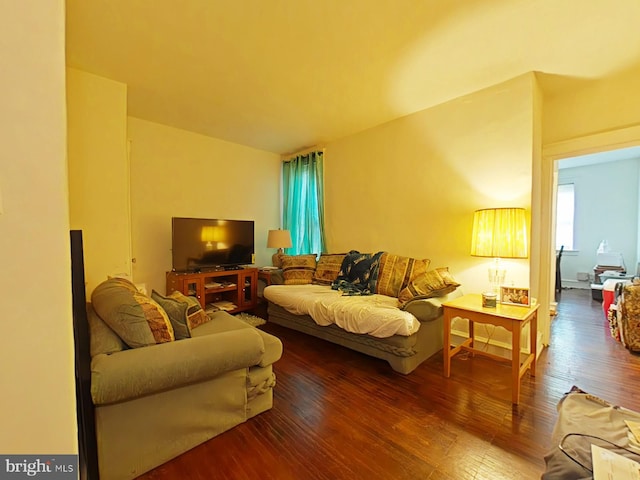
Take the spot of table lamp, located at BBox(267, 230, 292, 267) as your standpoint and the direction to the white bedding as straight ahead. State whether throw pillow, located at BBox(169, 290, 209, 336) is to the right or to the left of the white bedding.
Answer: right

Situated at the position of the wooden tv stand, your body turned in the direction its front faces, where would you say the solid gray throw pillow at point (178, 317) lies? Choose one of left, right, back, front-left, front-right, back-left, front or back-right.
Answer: front-right

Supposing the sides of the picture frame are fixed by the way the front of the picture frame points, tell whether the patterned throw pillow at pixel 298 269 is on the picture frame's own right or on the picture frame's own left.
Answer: on the picture frame's own right

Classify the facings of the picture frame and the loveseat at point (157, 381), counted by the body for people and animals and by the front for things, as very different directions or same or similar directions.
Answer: very different directions

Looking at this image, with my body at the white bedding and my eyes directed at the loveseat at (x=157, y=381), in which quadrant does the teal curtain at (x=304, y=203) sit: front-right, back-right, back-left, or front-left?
back-right

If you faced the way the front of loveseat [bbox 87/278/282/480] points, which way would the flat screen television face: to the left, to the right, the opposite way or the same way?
to the right

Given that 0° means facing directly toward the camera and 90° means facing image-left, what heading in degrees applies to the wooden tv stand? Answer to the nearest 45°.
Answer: approximately 315°

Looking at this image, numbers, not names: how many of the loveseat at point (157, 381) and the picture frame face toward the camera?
1

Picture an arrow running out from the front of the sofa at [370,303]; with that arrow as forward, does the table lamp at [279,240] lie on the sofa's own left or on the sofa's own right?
on the sofa's own right

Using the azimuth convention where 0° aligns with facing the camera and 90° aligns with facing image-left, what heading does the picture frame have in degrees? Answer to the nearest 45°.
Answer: approximately 0°

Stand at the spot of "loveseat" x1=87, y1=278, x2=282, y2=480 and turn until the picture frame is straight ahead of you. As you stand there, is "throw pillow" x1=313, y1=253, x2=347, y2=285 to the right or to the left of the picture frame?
left
